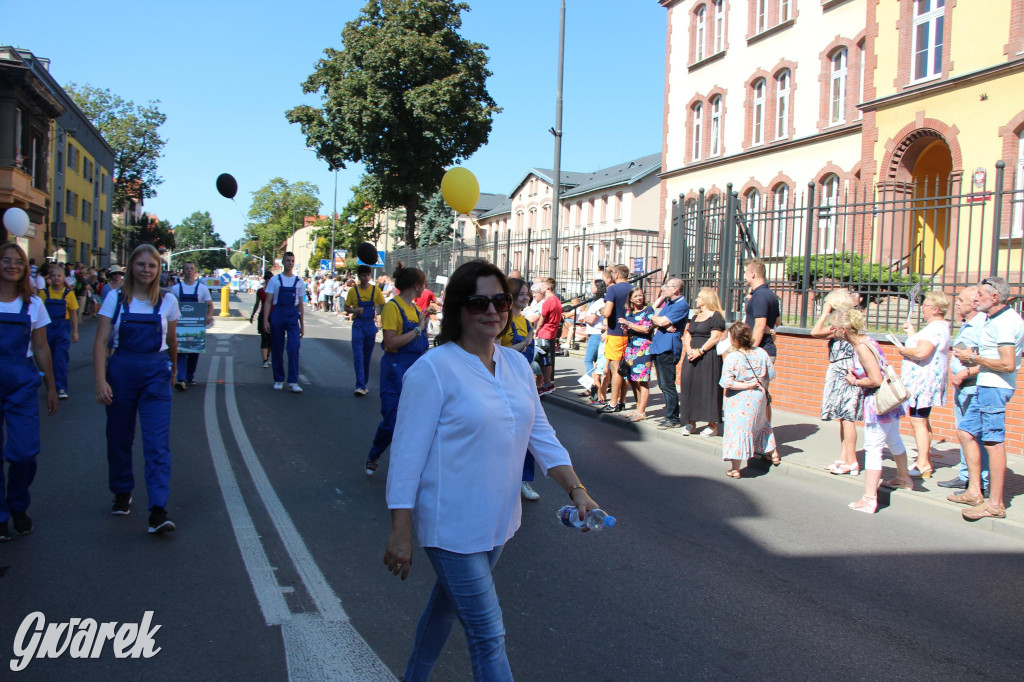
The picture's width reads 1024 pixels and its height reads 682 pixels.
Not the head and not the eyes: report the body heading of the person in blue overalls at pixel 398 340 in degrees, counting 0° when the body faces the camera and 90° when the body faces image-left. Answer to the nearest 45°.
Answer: approximately 315°

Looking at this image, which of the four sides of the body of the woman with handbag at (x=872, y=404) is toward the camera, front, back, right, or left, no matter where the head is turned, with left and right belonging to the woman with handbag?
left

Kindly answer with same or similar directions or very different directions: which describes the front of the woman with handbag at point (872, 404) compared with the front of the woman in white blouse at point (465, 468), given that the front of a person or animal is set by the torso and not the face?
very different directions

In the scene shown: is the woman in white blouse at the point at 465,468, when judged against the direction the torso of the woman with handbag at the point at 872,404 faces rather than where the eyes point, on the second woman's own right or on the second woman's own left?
on the second woman's own left

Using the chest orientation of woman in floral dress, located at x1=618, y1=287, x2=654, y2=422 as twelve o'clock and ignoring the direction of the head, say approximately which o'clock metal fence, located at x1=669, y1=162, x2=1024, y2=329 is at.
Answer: The metal fence is roughly at 6 o'clock from the woman in floral dress.

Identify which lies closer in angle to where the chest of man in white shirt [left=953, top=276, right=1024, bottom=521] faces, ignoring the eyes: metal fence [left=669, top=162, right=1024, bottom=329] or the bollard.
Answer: the bollard

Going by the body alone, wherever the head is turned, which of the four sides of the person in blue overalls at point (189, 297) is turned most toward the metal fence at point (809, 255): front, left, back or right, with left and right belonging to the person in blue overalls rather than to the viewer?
left

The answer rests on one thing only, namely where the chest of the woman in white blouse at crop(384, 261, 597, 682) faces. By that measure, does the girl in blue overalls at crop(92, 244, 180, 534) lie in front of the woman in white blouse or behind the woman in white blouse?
behind

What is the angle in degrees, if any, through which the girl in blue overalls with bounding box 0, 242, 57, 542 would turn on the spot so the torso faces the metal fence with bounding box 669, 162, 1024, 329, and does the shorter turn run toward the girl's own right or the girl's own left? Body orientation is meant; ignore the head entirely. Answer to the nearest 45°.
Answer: approximately 90° to the girl's own left

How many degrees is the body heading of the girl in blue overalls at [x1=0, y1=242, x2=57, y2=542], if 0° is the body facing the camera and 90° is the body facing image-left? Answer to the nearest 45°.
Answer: approximately 0°
